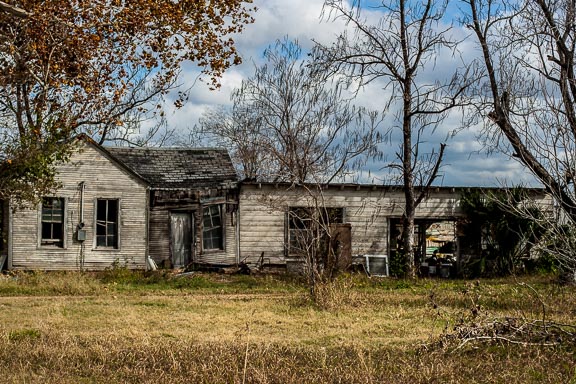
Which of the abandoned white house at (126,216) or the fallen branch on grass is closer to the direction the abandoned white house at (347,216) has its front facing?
the fallen branch on grass

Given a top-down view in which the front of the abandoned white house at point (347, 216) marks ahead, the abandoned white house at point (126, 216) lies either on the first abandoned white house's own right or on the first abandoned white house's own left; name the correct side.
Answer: on the first abandoned white house's own right

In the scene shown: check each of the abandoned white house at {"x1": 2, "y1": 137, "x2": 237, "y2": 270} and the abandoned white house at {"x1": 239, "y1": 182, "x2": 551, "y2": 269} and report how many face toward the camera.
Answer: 2

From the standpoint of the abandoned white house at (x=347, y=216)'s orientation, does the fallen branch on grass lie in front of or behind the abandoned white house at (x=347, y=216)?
in front

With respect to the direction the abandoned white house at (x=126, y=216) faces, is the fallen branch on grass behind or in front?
in front

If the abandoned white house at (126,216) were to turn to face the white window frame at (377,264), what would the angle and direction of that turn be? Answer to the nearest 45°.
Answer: approximately 90° to its left

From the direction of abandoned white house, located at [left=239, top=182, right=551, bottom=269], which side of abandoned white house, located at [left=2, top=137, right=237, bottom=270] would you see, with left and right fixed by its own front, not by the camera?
left

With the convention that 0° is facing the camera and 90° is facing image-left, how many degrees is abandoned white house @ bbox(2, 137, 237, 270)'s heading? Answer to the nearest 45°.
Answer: approximately 0°
